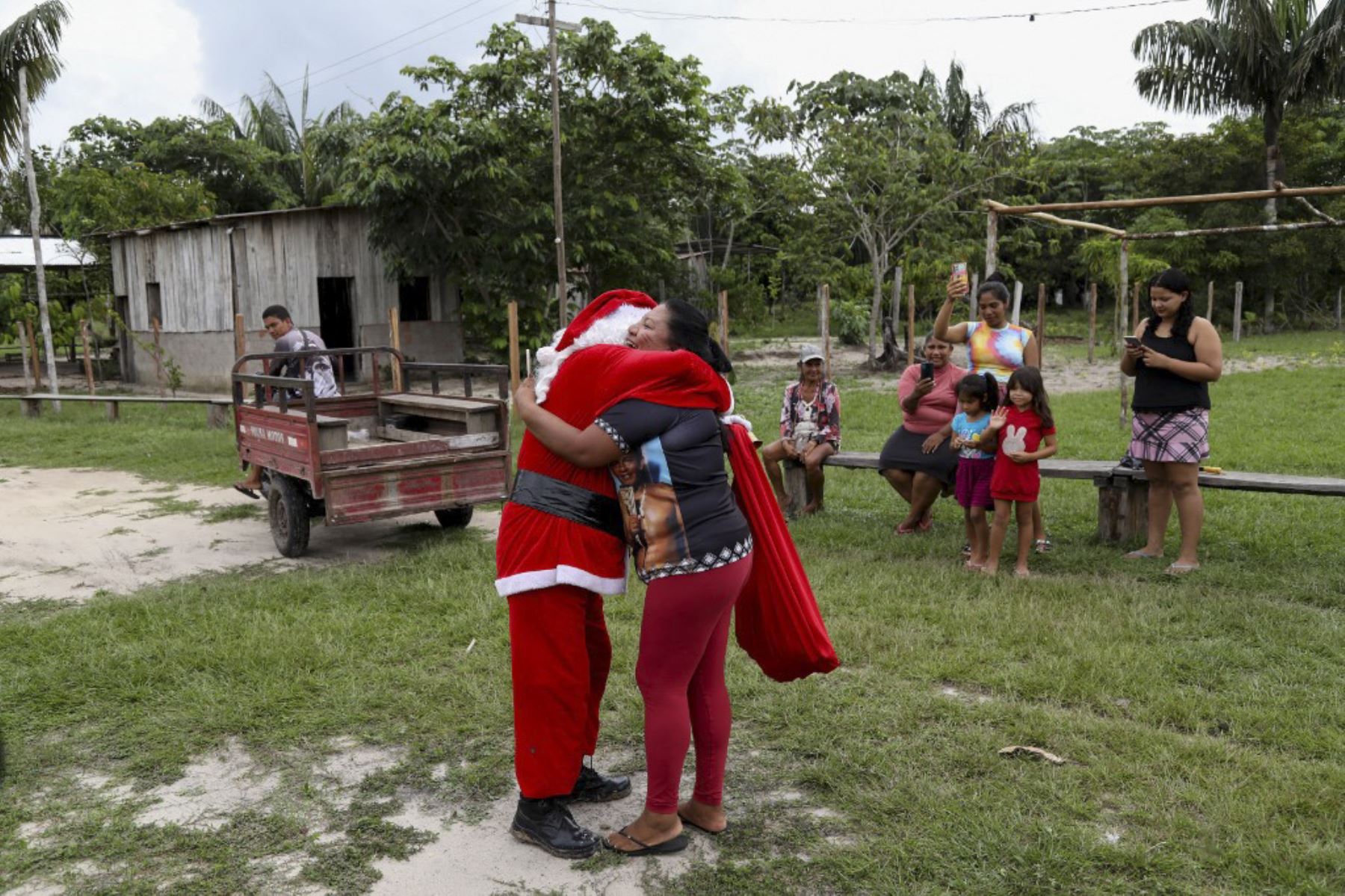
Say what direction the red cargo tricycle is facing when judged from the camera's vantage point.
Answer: facing away from the viewer and to the left of the viewer

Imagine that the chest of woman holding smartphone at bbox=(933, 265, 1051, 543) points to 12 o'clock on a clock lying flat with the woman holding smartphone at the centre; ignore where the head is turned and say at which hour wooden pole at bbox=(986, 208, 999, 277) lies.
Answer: The wooden pole is roughly at 6 o'clock from the woman holding smartphone.

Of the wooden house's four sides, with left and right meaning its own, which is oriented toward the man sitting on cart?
front

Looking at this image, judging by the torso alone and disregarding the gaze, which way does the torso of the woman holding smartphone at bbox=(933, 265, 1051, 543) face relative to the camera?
toward the camera

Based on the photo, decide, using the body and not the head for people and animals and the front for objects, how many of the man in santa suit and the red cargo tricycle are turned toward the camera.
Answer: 0

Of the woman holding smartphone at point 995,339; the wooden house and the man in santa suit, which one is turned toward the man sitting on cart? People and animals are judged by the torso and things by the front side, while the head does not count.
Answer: the wooden house
